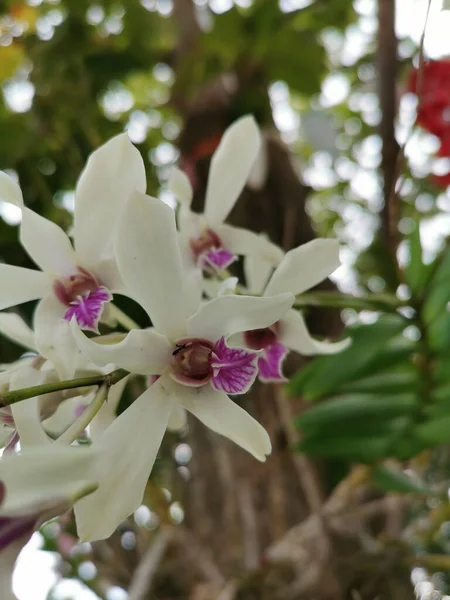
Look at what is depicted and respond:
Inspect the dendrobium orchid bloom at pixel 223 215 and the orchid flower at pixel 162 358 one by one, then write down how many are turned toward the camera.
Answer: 2
